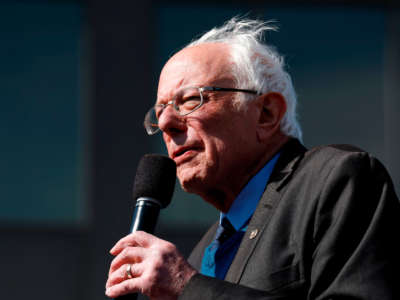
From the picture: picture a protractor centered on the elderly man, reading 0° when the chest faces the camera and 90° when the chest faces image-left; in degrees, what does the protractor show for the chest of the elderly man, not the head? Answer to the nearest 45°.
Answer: approximately 45°
